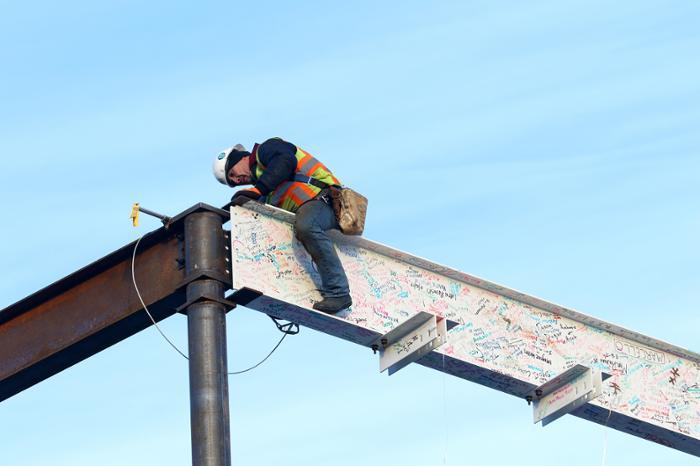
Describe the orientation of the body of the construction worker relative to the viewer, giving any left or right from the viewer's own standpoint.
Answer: facing to the left of the viewer

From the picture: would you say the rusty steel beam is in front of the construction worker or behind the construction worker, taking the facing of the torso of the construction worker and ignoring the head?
in front
